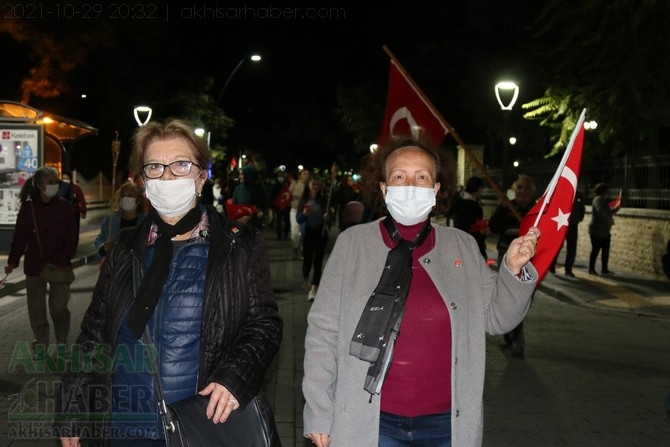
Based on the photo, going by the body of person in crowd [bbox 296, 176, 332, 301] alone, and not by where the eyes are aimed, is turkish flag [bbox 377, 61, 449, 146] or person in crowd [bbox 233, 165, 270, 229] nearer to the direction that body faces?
the turkish flag

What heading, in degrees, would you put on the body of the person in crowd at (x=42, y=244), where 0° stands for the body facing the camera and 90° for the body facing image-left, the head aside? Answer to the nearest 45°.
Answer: approximately 0°

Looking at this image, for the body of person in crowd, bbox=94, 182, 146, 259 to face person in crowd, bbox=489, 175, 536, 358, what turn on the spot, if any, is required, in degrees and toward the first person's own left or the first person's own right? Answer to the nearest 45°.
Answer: approximately 90° to the first person's own left

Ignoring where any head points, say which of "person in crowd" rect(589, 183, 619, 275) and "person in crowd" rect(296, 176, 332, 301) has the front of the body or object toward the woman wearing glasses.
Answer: "person in crowd" rect(296, 176, 332, 301)

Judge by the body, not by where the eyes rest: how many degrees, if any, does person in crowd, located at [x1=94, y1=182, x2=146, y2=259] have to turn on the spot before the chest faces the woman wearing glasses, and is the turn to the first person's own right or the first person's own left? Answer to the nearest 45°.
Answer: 0° — they already face them

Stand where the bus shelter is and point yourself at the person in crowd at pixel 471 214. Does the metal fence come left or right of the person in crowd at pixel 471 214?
left

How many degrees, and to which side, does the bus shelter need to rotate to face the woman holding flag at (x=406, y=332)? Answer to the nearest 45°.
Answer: approximately 90° to its right

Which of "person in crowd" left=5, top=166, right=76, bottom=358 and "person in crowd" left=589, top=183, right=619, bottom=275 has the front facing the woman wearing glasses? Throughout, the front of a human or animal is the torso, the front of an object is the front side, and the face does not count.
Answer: "person in crowd" left=5, top=166, right=76, bottom=358

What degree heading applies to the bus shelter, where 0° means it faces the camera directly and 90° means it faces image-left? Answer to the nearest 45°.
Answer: approximately 270°
